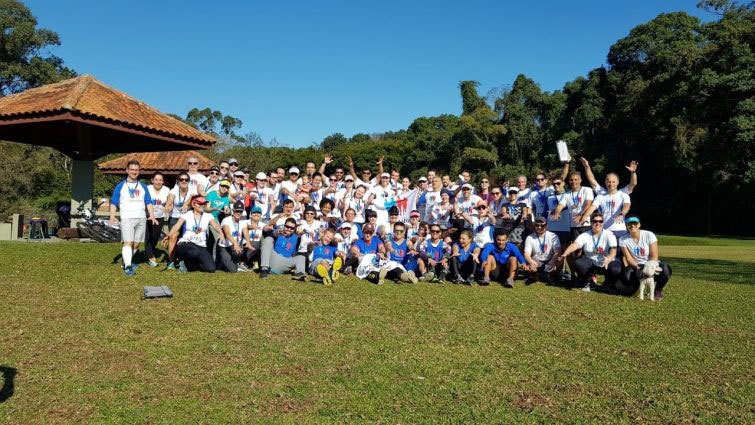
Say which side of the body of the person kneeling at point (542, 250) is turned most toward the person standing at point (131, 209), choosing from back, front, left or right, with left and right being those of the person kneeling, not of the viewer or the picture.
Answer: right

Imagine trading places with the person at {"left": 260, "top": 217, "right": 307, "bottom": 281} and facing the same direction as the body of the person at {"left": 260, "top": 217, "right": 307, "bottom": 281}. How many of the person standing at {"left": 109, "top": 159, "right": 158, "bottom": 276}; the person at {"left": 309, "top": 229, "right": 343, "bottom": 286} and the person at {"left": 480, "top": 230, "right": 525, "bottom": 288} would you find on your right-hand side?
1

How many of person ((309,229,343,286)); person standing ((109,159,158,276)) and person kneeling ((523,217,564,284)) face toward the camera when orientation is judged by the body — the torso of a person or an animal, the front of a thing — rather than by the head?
3

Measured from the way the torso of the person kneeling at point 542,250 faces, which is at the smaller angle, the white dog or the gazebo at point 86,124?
the white dog

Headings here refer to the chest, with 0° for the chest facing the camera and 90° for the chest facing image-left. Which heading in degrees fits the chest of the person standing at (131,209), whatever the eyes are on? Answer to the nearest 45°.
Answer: approximately 0°

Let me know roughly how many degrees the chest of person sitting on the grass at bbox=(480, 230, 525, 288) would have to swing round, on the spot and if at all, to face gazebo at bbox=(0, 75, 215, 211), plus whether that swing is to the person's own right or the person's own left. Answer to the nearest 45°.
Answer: approximately 90° to the person's own right

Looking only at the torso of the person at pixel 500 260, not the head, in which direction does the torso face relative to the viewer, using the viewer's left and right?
facing the viewer

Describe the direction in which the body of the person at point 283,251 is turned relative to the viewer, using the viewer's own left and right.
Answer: facing the viewer

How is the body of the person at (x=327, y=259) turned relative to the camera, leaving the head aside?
toward the camera

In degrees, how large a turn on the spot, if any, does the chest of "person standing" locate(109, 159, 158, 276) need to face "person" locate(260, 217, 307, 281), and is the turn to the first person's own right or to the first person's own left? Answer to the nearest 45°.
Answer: approximately 90° to the first person's own left

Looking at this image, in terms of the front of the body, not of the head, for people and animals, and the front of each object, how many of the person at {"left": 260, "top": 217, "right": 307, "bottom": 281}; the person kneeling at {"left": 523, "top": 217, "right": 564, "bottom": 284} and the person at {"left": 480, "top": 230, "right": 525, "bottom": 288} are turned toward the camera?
3

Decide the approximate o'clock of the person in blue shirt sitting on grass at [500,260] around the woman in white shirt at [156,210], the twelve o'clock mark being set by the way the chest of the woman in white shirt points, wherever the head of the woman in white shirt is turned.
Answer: The person in blue shirt sitting on grass is roughly at 10 o'clock from the woman in white shirt.

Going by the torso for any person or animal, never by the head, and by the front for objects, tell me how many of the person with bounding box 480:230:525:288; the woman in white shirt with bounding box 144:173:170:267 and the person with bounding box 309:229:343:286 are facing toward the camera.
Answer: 3
